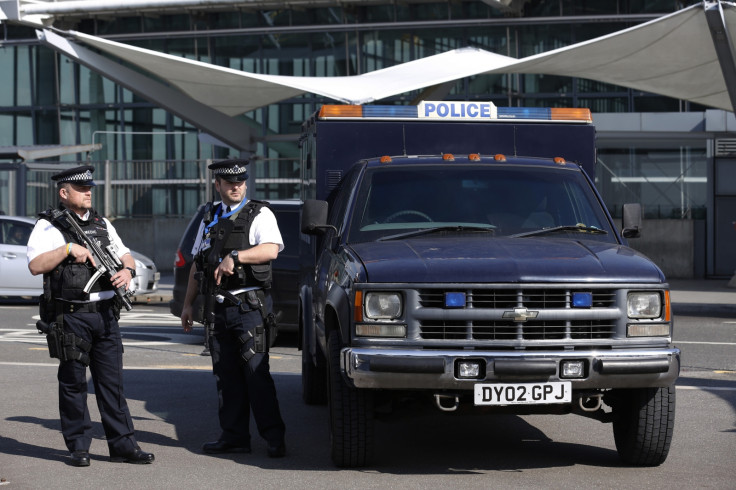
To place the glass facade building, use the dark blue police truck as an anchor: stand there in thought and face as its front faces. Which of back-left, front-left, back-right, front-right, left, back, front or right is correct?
back

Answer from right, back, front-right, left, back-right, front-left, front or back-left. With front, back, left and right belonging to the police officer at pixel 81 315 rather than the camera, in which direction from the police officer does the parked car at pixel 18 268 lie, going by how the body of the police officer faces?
back-left

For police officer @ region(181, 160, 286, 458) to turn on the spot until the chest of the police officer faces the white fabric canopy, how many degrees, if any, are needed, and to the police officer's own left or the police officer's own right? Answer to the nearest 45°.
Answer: approximately 135° to the police officer's own right

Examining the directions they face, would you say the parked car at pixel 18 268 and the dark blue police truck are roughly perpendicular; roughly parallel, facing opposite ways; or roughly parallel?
roughly perpendicular

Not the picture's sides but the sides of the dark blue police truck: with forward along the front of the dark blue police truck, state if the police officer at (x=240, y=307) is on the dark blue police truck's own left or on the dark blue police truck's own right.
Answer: on the dark blue police truck's own right

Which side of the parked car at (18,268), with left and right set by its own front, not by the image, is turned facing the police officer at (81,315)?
right

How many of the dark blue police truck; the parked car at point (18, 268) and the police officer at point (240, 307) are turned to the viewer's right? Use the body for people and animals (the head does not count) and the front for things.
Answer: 1

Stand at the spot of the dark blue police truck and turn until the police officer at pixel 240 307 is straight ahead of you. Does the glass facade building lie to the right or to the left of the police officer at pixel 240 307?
right

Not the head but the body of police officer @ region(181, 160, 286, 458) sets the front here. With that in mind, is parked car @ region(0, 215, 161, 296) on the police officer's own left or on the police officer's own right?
on the police officer's own right

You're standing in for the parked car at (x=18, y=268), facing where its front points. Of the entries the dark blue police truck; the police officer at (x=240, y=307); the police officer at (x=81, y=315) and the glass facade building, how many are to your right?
3

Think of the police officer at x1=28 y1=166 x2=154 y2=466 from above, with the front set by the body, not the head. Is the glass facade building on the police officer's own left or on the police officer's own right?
on the police officer's own left

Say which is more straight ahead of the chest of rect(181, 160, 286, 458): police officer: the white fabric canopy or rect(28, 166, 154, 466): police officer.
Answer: the police officer

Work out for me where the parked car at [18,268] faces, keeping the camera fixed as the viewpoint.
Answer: facing to the right of the viewer

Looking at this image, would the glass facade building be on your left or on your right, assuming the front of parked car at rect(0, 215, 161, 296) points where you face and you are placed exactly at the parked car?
on your left
